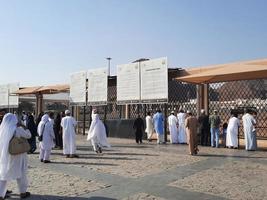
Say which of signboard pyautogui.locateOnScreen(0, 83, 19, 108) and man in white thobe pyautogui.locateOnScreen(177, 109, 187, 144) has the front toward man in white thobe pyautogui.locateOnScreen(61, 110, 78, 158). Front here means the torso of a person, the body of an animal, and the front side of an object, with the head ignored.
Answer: the signboard

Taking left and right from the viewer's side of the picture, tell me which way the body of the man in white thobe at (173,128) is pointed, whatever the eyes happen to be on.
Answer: facing away from the viewer

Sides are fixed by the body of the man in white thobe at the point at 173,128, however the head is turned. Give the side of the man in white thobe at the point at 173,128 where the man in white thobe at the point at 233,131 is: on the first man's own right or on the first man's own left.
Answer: on the first man's own right

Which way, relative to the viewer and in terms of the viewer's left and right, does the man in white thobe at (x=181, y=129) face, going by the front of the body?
facing away from the viewer

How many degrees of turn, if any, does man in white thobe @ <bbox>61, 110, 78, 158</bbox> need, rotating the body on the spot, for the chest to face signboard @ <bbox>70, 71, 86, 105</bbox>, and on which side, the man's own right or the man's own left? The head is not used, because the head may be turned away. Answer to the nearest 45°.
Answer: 0° — they already face it

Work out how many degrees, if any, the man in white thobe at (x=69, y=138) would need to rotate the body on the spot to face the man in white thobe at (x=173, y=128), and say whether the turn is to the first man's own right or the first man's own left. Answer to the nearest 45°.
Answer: approximately 45° to the first man's own right

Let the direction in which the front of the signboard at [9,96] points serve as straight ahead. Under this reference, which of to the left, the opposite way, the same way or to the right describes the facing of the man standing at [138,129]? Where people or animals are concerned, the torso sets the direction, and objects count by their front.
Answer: the opposite way

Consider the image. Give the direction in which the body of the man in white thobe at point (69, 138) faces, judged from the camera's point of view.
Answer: away from the camera

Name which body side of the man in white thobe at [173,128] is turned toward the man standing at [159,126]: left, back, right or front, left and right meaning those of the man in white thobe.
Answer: left
